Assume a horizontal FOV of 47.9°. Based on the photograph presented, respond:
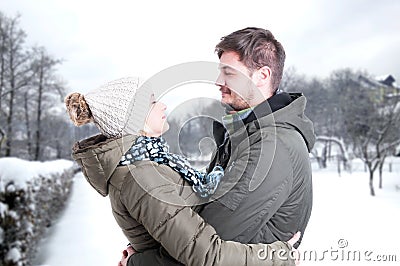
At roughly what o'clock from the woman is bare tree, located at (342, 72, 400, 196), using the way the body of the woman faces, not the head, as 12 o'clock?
The bare tree is roughly at 10 o'clock from the woman.

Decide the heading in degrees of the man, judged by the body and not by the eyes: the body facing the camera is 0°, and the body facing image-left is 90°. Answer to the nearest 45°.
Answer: approximately 90°

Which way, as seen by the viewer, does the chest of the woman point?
to the viewer's right

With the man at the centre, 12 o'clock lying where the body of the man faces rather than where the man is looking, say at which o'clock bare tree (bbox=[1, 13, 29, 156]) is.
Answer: The bare tree is roughly at 2 o'clock from the man.

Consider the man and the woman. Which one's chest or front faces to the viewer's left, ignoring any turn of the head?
the man

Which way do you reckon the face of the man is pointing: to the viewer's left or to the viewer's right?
to the viewer's left

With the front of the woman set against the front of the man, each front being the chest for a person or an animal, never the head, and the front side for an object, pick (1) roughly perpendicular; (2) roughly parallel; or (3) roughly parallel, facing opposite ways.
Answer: roughly parallel, facing opposite ways

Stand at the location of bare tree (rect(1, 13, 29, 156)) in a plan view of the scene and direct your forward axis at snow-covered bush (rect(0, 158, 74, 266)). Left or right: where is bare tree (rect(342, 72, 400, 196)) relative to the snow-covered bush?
left

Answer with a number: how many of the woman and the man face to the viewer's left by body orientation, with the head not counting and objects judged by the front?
1
